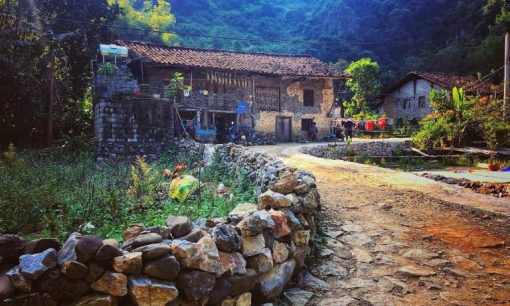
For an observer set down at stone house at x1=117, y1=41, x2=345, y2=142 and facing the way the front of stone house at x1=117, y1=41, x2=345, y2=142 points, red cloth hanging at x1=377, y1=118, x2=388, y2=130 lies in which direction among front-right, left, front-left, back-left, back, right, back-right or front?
left

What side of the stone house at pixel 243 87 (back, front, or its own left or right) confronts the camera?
front

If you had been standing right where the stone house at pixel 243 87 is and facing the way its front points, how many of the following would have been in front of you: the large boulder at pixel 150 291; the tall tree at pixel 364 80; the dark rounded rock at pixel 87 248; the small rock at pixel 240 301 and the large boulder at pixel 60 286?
4

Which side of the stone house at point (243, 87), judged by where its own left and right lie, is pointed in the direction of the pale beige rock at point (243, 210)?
front

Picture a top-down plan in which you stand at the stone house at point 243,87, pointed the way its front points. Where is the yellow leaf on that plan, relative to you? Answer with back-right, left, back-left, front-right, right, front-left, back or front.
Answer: front

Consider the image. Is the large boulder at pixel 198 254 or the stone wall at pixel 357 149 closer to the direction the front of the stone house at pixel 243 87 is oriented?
the large boulder

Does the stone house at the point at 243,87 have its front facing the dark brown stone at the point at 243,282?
yes

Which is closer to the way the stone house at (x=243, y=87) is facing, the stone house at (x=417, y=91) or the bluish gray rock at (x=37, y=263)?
the bluish gray rock

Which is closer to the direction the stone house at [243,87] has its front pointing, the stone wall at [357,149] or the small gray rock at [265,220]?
the small gray rock

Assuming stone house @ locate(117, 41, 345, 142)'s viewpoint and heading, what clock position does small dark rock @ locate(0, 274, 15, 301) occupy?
The small dark rock is roughly at 12 o'clock from the stone house.

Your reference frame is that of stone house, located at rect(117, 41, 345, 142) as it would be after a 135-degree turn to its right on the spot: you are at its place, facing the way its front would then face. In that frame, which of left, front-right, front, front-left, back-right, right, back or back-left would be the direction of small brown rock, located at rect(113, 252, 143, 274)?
back-left

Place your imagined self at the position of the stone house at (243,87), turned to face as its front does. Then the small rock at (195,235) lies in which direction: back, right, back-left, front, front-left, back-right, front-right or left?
front

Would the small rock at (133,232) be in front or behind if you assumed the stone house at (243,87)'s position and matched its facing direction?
in front

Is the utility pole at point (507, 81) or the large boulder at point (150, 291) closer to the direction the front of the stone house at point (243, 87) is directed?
the large boulder

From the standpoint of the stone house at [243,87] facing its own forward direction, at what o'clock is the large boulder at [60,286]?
The large boulder is roughly at 12 o'clock from the stone house.

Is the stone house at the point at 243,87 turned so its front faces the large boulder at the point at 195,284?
yes

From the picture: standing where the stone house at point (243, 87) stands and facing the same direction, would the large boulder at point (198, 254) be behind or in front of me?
in front

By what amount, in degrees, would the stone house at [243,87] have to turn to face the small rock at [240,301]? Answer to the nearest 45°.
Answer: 0° — it already faces it

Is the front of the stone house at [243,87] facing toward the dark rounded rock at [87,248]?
yes

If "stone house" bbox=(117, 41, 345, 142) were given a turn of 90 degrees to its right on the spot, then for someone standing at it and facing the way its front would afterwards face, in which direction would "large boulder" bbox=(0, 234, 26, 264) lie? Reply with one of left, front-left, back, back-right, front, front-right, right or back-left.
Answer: left
